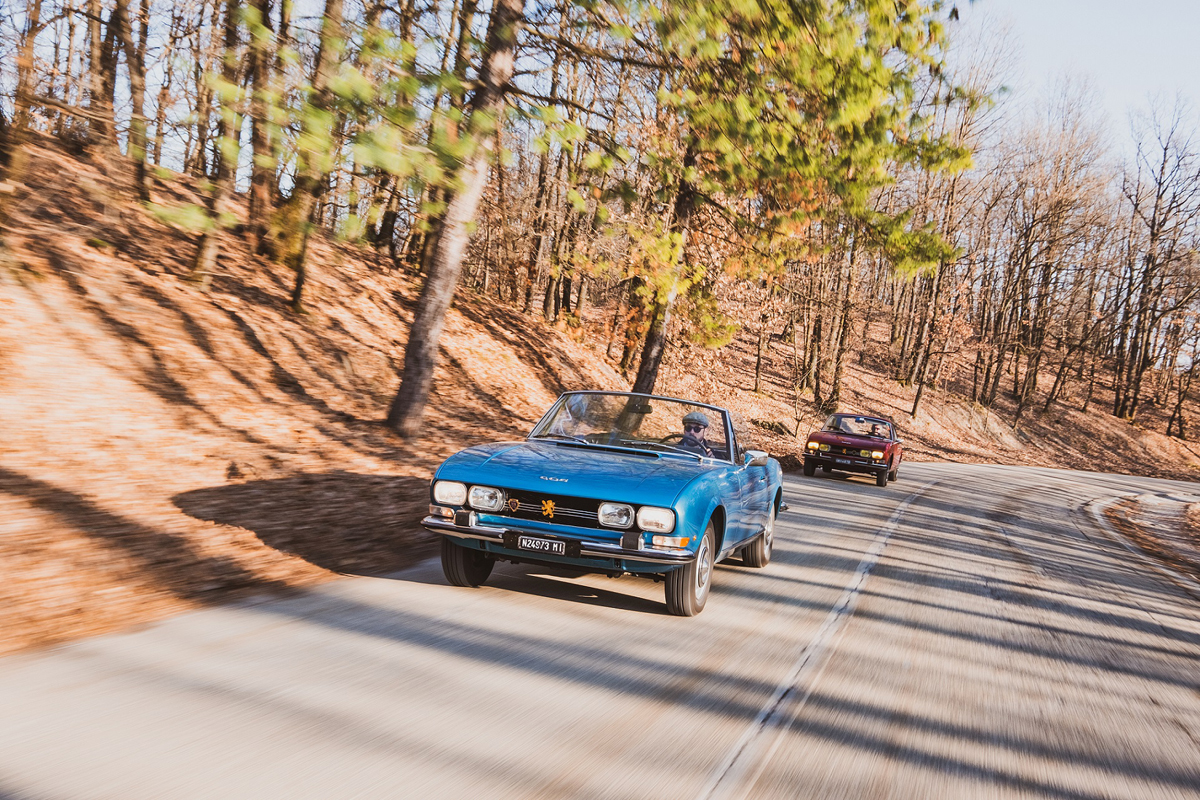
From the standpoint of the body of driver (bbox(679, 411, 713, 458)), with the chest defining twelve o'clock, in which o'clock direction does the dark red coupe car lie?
The dark red coupe car is roughly at 5 o'clock from the driver.

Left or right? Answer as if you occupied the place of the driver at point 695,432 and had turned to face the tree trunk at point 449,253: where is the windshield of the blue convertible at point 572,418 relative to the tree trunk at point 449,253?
left

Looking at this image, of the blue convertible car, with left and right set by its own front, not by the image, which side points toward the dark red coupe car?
back

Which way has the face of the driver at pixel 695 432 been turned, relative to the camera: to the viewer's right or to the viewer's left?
to the viewer's left

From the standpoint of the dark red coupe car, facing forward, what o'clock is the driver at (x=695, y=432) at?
The driver is roughly at 12 o'clock from the dark red coupe car.

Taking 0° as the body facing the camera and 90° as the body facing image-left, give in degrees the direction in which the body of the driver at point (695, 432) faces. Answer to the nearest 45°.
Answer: approximately 45°

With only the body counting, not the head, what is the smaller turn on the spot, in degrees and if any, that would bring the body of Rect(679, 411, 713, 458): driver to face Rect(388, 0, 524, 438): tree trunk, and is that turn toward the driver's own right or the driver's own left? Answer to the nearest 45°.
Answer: approximately 90° to the driver's own right
